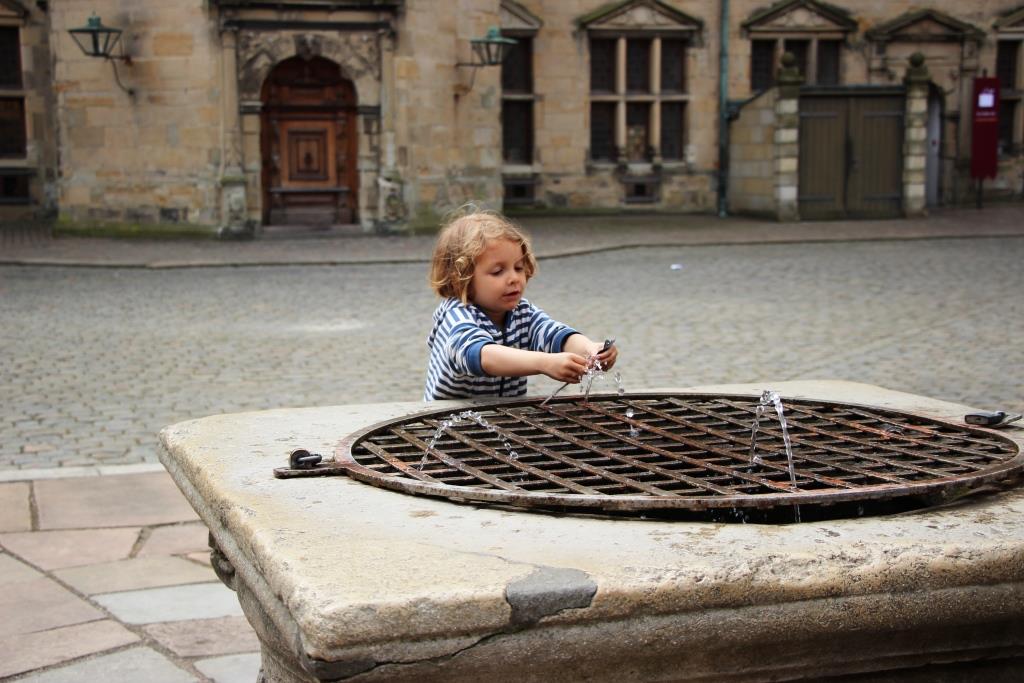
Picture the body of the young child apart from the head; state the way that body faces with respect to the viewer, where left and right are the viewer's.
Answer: facing the viewer and to the right of the viewer

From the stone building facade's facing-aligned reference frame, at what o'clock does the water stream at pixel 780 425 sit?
The water stream is roughly at 12 o'clock from the stone building facade.

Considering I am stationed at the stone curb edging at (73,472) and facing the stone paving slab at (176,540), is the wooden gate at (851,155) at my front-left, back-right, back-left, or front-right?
back-left

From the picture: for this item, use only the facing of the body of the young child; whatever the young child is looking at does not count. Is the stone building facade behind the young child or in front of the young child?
behind

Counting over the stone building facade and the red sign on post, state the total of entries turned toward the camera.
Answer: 2

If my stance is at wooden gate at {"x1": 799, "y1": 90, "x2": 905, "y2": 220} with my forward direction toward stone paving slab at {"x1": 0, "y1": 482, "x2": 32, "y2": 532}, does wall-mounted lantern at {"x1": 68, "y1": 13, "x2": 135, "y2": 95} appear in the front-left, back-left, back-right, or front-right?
front-right

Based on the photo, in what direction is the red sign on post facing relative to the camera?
toward the camera

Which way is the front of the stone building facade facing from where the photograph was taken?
facing the viewer

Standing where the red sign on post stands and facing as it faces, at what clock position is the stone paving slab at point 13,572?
The stone paving slab is roughly at 12 o'clock from the red sign on post.

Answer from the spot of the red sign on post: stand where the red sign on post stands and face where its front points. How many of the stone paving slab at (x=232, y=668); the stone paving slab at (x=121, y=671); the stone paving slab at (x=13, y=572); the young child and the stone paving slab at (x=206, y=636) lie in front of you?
5

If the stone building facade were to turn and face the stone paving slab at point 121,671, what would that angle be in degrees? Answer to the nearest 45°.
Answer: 0° — it already faces it

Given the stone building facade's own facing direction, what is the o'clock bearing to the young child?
The young child is roughly at 12 o'clock from the stone building facade.

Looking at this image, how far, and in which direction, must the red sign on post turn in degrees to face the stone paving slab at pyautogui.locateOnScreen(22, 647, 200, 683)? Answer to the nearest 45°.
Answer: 0° — it already faces it

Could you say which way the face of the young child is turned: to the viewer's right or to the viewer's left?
to the viewer's right

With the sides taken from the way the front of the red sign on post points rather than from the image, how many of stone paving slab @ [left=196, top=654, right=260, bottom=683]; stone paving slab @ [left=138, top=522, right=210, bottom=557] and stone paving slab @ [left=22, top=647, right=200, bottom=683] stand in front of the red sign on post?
3

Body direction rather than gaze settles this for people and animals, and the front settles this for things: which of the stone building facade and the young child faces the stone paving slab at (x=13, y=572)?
the stone building facade

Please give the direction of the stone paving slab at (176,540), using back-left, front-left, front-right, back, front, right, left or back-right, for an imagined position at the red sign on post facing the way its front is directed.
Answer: front

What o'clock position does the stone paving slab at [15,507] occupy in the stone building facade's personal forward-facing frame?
The stone paving slab is roughly at 12 o'clock from the stone building facade.

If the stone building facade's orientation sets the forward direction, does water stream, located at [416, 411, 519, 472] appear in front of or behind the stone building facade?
in front
